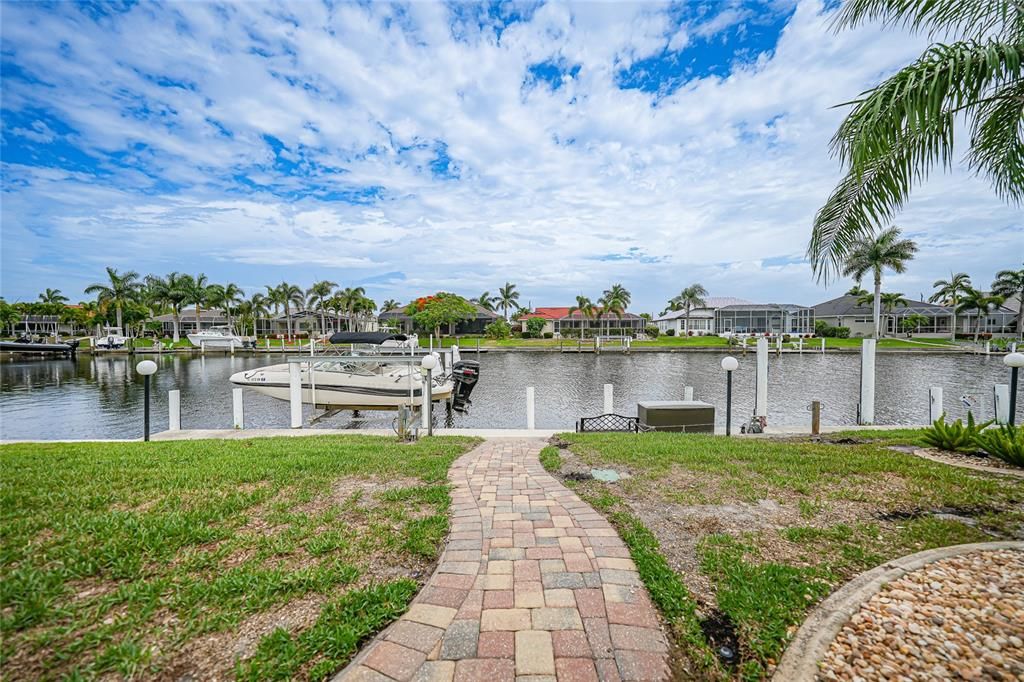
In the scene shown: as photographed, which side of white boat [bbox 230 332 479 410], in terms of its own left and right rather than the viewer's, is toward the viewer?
left

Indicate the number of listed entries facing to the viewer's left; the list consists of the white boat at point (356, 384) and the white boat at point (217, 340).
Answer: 2

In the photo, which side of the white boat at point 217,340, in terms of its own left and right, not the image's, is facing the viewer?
left

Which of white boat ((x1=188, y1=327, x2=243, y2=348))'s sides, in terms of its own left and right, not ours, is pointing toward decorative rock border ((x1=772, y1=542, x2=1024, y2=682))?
left

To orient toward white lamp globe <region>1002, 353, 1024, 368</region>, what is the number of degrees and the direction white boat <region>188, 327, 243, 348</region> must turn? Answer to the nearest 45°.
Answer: approximately 90° to its left

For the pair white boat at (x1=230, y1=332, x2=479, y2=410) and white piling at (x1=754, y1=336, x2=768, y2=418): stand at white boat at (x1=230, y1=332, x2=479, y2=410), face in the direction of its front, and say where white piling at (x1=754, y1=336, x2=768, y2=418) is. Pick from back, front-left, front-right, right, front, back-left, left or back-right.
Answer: back-left

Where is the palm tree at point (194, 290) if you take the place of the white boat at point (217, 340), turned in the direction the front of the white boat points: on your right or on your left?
on your right

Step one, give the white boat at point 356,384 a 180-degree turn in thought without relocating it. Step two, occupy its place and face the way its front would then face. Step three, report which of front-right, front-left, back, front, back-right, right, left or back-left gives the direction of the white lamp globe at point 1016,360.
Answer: front-right

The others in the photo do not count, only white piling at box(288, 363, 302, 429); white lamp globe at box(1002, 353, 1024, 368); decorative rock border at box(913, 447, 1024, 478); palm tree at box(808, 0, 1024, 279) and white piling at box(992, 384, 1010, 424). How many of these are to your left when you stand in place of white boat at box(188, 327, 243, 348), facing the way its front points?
5

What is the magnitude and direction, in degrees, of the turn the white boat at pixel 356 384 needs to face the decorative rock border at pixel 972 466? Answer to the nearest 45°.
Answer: approximately 135° to its left

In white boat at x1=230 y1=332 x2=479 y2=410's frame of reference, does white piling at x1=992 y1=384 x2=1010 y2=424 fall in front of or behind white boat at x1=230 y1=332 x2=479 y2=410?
behind

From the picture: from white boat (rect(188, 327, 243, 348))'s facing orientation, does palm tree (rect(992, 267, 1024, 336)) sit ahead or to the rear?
to the rear
